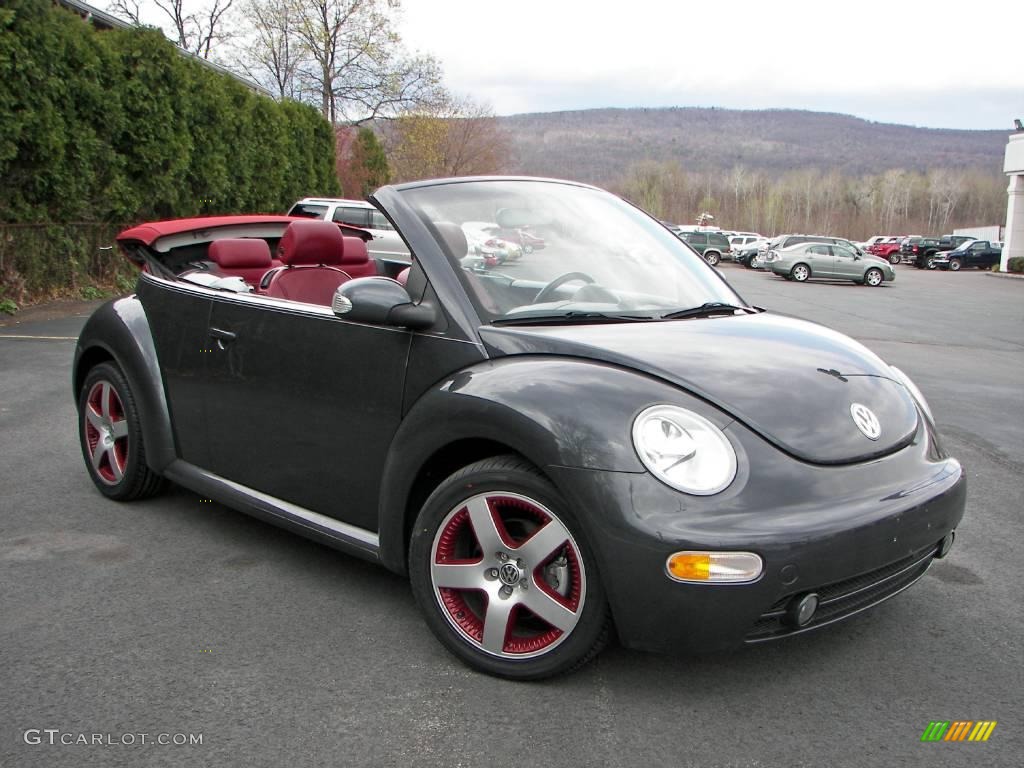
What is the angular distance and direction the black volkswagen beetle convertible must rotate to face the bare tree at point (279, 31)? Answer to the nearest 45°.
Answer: approximately 135° to its left

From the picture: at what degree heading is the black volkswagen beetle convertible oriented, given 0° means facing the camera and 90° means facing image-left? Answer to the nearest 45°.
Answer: approximately 315°

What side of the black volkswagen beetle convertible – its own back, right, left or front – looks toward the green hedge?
back

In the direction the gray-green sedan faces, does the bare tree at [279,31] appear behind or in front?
behind

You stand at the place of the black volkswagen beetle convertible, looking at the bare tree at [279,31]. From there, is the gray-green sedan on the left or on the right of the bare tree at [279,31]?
right

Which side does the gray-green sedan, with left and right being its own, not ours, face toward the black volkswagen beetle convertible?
right

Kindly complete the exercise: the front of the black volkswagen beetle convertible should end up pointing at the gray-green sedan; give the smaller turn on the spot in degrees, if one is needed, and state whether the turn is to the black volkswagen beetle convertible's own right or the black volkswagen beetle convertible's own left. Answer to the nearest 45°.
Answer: approximately 135° to the black volkswagen beetle convertible's own left

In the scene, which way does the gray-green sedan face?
to the viewer's right

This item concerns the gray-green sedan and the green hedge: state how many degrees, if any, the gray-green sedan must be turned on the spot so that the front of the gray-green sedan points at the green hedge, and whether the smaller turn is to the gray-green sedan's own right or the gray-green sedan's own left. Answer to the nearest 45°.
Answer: approximately 135° to the gray-green sedan's own right
